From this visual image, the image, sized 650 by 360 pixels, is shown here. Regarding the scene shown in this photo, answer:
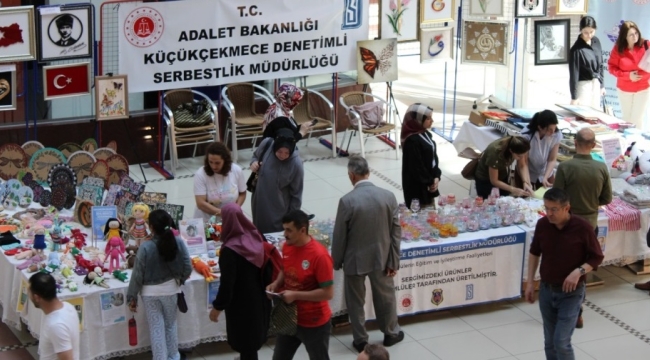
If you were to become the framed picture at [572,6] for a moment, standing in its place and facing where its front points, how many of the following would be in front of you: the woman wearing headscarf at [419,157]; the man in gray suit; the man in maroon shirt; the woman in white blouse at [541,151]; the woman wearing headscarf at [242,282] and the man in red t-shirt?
6

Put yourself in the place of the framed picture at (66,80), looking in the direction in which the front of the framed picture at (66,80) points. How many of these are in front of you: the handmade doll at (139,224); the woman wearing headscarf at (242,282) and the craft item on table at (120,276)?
3

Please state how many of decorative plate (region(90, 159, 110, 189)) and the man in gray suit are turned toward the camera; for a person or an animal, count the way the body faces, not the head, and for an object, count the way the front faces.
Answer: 1

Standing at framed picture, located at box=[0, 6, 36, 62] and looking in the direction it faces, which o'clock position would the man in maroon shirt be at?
The man in maroon shirt is roughly at 11 o'clock from the framed picture.

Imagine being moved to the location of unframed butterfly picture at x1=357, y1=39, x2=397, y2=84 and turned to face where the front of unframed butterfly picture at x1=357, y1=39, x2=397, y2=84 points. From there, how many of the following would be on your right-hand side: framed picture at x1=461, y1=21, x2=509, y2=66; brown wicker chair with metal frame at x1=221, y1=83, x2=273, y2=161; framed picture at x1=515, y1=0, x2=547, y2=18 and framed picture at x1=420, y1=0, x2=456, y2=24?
1

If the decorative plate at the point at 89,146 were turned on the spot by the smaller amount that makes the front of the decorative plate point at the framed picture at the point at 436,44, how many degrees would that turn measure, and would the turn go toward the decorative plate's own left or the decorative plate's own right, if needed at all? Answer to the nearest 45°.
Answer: approximately 135° to the decorative plate's own left

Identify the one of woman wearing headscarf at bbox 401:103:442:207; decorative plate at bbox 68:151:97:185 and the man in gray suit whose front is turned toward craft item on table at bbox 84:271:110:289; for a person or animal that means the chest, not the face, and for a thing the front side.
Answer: the decorative plate

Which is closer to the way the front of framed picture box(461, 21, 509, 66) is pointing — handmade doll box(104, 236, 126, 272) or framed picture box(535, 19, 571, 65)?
the handmade doll

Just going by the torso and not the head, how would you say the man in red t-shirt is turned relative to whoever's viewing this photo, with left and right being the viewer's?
facing the viewer and to the left of the viewer

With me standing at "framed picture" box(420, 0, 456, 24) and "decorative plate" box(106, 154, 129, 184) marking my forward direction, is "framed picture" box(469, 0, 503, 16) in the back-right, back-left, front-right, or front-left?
back-left

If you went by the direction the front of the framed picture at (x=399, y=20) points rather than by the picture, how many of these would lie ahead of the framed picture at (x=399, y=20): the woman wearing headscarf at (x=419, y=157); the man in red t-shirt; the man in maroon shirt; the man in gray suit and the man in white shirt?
5

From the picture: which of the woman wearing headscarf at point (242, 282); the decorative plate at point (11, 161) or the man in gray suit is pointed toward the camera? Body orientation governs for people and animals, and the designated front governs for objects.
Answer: the decorative plate
